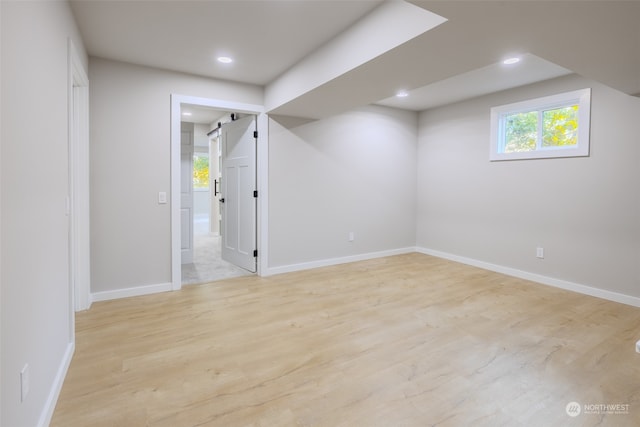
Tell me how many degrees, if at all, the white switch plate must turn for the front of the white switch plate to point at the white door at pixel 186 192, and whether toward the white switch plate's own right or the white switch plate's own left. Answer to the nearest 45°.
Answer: approximately 180°

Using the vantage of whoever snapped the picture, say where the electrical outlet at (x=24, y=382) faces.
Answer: facing to the right of the viewer

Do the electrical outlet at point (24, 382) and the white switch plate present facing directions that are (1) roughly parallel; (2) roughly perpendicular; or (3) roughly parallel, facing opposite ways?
roughly perpendicular

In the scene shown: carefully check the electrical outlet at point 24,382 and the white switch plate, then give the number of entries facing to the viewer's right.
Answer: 1

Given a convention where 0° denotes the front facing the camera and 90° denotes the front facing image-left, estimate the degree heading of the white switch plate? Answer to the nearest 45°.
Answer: approximately 0°

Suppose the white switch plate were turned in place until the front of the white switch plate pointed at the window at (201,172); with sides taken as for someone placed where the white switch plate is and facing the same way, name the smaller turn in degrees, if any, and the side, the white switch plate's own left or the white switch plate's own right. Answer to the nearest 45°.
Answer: approximately 180°

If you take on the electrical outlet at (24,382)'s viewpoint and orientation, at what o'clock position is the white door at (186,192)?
The white door is roughly at 10 o'clock from the electrical outlet.

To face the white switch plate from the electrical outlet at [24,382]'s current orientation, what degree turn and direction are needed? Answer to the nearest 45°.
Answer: approximately 45° to its left
